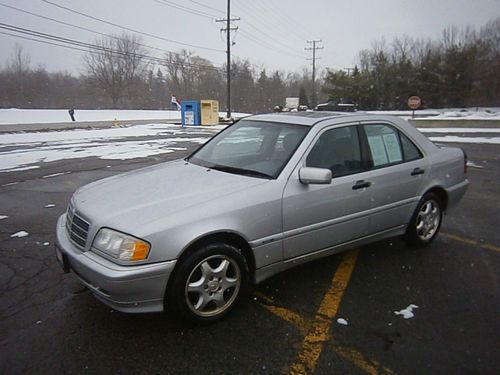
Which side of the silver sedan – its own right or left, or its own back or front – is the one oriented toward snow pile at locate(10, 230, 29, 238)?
right

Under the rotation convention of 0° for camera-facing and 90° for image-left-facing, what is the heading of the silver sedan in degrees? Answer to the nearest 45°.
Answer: approximately 45°

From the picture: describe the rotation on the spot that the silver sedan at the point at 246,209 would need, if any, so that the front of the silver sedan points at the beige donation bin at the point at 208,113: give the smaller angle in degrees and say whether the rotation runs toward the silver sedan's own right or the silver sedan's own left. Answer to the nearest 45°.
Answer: approximately 135° to the silver sedan's own right

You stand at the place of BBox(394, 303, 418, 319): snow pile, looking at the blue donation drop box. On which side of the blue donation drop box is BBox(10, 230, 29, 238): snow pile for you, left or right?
left

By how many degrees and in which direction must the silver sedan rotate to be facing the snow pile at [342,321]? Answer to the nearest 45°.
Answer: approximately 90° to its left

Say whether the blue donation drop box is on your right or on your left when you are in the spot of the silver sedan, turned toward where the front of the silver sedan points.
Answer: on your right
